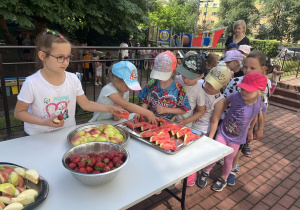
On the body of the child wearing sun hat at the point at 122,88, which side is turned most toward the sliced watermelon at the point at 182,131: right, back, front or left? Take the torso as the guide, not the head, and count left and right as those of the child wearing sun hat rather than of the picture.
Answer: front

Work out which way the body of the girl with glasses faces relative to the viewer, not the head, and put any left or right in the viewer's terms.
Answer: facing the viewer and to the right of the viewer

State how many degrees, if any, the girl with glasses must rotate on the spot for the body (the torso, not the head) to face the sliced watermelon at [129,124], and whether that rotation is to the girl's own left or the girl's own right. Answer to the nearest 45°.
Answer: approximately 45° to the girl's own left

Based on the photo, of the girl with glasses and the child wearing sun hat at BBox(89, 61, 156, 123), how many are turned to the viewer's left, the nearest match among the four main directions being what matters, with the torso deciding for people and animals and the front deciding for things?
0

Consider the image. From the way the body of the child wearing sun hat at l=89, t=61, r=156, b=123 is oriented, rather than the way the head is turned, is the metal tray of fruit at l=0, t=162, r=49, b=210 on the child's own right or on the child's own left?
on the child's own right

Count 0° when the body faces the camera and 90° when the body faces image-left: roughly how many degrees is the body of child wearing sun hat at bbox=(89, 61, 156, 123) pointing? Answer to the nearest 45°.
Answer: approximately 315°

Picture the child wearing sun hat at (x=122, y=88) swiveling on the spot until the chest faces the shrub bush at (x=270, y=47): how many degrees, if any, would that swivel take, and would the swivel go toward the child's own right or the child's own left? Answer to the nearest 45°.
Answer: approximately 90° to the child's own left

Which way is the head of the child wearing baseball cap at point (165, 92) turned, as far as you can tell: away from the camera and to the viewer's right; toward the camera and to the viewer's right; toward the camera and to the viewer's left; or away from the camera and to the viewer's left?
toward the camera and to the viewer's left

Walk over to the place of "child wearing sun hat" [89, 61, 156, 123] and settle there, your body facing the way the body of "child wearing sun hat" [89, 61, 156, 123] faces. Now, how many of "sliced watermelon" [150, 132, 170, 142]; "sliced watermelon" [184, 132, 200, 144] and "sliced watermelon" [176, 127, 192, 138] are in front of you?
3

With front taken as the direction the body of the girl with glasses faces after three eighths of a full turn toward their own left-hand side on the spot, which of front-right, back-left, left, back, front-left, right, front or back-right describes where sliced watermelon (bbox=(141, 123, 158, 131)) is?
right

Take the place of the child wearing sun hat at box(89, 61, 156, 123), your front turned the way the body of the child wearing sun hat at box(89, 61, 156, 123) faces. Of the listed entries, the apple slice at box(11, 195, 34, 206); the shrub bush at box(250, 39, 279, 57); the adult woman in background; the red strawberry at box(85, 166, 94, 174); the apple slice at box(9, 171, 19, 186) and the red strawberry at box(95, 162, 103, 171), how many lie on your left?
2
